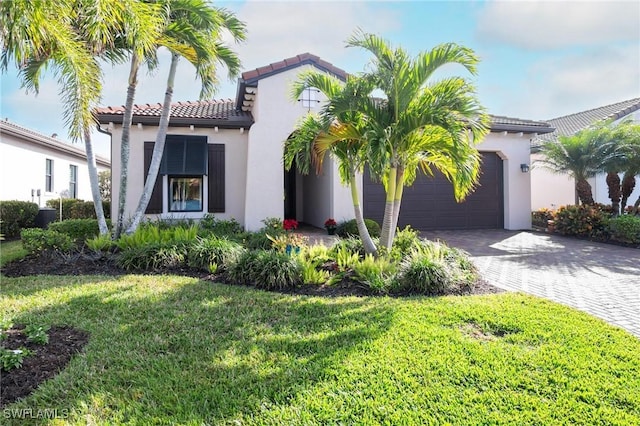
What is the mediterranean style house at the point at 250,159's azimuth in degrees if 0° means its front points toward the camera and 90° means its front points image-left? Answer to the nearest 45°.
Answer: approximately 0°

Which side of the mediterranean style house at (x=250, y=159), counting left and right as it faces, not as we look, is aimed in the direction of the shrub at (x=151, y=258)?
front

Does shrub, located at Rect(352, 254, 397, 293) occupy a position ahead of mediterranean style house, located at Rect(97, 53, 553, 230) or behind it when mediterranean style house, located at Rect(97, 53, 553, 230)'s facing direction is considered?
ahead

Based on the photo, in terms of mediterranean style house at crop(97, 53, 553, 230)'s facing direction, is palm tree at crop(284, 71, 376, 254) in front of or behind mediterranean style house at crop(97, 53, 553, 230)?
in front

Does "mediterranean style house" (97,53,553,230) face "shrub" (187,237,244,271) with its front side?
yes

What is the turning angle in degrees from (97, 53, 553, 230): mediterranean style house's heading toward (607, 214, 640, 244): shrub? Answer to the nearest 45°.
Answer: approximately 90° to its left

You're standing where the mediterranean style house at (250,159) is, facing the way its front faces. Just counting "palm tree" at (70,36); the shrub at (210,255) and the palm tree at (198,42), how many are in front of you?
3

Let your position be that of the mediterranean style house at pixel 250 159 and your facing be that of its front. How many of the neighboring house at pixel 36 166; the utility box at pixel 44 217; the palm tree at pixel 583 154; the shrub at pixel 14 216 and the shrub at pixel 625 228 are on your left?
2

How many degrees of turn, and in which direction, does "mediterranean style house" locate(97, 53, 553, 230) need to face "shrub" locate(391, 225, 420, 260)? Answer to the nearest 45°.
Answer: approximately 45° to its left

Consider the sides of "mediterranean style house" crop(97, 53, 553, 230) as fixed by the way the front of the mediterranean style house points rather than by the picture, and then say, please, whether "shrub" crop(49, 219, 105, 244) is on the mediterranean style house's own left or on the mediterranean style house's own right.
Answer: on the mediterranean style house's own right
